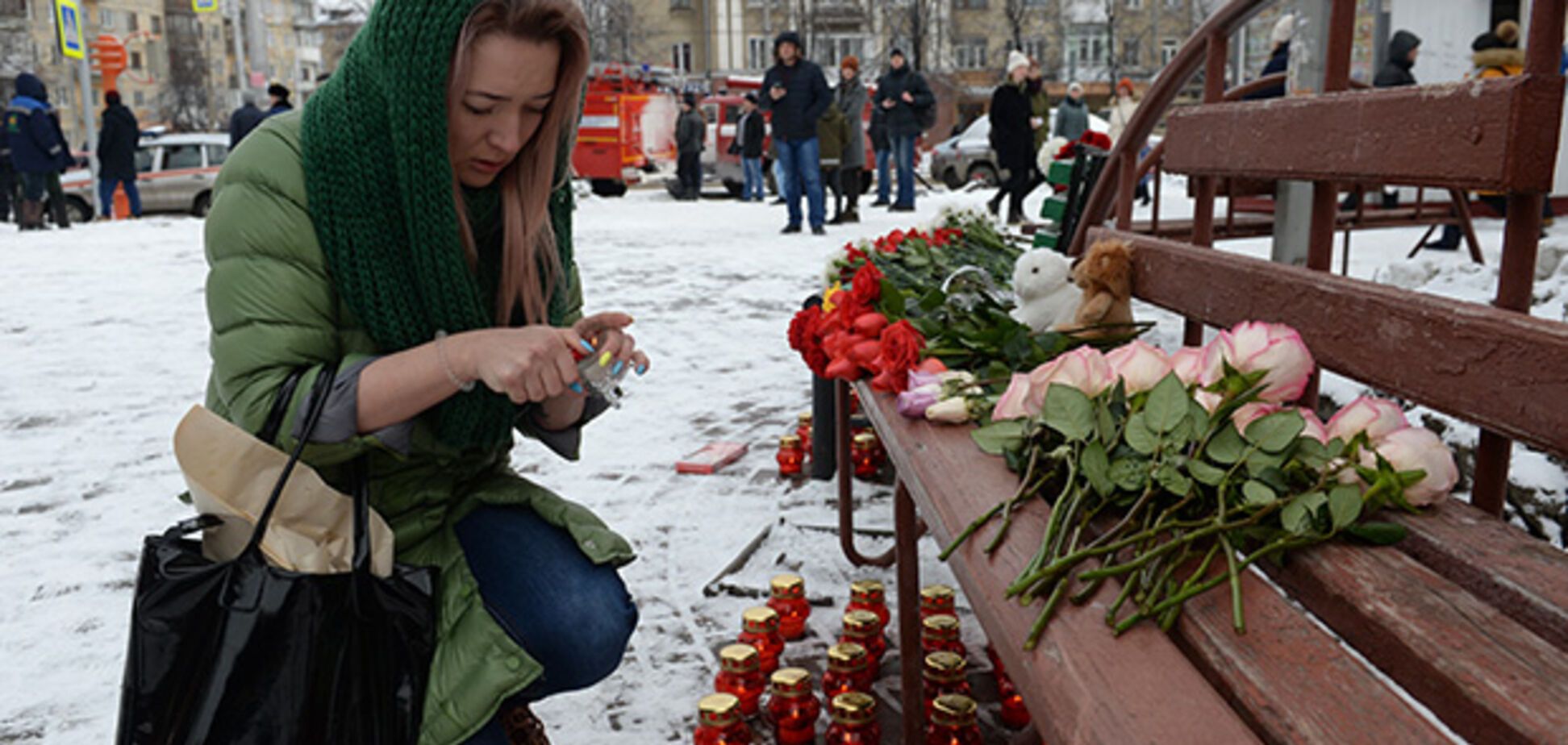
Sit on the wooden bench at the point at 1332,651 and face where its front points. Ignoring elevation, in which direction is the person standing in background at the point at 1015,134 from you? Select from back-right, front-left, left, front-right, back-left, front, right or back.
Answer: back-right

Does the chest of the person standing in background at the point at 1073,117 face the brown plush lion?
yes

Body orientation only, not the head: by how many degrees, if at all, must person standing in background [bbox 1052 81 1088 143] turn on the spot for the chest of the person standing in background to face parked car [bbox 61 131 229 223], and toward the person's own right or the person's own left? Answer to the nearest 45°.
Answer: approximately 90° to the person's own right

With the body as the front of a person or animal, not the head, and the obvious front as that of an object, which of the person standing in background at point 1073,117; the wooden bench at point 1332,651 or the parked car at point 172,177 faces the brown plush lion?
the person standing in background

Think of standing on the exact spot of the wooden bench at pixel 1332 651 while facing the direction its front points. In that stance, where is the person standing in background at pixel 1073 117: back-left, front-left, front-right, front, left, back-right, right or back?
back-right

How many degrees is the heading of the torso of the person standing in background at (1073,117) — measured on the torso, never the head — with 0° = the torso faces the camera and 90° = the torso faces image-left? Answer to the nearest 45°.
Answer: approximately 0°

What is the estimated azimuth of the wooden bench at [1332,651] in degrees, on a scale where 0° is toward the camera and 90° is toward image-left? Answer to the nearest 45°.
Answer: approximately 45°

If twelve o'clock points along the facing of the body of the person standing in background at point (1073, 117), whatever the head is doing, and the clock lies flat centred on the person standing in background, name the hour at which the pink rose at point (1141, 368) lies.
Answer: The pink rose is roughly at 12 o'clock from the person standing in background.

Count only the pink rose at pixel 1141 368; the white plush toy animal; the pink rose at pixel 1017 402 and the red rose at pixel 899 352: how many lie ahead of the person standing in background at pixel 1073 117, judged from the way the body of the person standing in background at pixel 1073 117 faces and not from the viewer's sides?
4

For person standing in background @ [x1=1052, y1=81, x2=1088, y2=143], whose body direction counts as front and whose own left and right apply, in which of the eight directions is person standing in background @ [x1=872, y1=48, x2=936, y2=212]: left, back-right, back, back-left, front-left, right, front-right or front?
right

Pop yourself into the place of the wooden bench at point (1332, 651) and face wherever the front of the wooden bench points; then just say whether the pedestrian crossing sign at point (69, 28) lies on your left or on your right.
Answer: on your right
